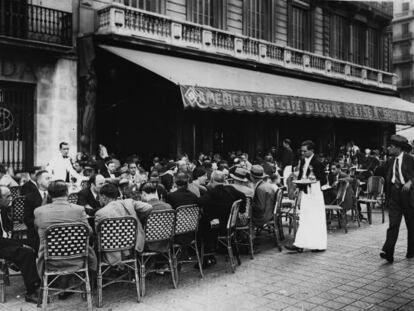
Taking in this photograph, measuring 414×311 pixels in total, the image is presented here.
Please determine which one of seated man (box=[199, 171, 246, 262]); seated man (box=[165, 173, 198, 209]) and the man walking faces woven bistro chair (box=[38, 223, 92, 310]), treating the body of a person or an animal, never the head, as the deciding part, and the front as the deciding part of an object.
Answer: the man walking

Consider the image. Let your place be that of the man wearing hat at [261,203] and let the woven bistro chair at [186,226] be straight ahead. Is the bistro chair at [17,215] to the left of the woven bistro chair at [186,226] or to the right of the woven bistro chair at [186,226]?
right

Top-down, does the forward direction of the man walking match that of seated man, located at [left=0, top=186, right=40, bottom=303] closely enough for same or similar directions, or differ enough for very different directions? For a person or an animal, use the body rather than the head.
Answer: very different directions

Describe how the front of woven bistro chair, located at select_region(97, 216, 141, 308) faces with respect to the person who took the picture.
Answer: facing away from the viewer

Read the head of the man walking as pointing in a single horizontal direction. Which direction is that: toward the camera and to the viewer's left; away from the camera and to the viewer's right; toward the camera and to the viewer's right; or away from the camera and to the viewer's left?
toward the camera and to the viewer's left

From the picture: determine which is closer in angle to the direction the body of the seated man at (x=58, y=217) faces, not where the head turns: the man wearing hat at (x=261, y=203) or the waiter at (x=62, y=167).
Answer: the waiter

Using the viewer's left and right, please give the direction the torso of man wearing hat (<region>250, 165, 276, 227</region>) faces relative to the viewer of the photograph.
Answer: facing away from the viewer and to the left of the viewer

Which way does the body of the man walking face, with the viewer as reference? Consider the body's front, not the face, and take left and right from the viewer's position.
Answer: facing the viewer and to the left of the viewer

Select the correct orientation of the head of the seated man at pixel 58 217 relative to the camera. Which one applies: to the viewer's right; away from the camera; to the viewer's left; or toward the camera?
away from the camera

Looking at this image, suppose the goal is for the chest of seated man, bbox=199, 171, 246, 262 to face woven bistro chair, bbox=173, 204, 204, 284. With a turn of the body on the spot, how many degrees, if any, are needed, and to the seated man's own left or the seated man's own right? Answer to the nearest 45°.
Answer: approximately 90° to the seated man's own left

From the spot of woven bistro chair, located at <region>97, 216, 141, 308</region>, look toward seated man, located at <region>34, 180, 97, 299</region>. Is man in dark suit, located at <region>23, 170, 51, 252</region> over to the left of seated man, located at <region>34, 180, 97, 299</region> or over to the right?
right

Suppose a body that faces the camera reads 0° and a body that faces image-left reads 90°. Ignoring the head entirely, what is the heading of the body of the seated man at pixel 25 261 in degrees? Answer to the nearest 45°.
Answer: approximately 270°

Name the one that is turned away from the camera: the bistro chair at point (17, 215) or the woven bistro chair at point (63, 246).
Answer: the woven bistro chair

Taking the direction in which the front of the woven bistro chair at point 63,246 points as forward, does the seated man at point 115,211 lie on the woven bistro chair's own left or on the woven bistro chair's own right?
on the woven bistro chair's own right

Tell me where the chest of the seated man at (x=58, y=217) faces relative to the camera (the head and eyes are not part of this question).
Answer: away from the camera

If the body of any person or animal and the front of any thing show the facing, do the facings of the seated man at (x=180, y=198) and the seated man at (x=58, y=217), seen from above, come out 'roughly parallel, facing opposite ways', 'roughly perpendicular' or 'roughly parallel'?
roughly parallel

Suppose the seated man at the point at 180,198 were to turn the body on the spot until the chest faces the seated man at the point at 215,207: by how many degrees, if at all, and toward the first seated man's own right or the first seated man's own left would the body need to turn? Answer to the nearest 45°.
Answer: approximately 90° to the first seated man's own right
